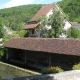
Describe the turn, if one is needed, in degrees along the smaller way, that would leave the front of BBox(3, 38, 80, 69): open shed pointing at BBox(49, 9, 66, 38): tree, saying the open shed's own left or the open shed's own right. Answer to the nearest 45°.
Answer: approximately 135° to the open shed's own right

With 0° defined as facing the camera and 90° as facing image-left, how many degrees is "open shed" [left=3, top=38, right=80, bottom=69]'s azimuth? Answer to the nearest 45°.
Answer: approximately 45°

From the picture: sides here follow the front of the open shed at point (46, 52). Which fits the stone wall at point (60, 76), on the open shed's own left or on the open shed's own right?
on the open shed's own left

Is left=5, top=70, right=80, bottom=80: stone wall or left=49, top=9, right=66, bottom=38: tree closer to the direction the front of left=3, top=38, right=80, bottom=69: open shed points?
the stone wall
